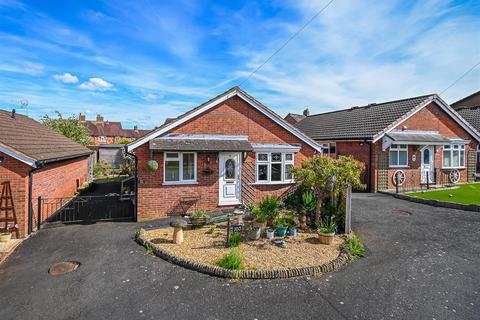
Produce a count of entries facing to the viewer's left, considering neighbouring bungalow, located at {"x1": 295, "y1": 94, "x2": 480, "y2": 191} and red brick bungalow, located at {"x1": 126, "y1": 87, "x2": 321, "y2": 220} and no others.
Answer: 0

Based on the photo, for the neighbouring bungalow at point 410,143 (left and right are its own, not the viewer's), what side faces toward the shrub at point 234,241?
right

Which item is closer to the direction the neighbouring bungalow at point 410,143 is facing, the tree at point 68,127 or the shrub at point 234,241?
the shrub

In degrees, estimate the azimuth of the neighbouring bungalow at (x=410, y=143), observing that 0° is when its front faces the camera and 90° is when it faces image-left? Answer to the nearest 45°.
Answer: approximately 315°

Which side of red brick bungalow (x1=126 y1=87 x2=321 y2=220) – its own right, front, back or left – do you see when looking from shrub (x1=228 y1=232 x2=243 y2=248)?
front

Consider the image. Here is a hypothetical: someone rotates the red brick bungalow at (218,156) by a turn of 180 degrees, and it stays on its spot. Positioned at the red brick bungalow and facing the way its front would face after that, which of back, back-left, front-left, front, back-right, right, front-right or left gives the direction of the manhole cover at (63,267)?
back-left

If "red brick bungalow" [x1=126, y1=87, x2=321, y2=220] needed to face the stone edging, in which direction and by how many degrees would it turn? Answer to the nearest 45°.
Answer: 0° — it already faces it

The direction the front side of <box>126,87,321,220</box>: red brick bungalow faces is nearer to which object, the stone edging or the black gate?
the stone edging

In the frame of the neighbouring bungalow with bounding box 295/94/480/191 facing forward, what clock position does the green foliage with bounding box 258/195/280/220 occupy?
The green foliage is roughly at 2 o'clock from the neighbouring bungalow.

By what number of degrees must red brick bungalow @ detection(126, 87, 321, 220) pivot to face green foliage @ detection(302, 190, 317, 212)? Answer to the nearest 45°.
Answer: approximately 45° to its left

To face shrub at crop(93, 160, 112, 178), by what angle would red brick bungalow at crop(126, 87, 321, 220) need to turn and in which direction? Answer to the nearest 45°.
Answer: approximately 135° to its right

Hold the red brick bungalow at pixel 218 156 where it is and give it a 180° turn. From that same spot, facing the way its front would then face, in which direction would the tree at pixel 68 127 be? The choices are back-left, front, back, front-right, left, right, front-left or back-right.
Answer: front-left

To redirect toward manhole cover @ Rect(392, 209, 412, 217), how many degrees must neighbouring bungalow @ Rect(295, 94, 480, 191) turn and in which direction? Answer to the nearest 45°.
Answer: approximately 45° to its right

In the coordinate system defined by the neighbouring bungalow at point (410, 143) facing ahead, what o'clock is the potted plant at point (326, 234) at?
The potted plant is roughly at 2 o'clock from the neighbouring bungalow.
